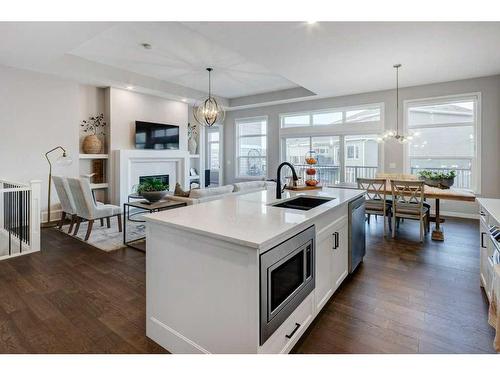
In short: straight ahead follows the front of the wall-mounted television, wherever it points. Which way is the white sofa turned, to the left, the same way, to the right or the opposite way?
the opposite way

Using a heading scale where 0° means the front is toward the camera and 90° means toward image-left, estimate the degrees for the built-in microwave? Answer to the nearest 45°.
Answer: approximately 315°

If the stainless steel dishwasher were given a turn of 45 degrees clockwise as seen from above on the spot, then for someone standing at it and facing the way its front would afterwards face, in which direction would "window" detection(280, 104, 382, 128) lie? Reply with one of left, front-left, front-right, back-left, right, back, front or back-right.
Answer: back-left

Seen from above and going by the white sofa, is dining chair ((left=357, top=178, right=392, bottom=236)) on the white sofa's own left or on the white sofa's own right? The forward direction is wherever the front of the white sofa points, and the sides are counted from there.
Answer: on the white sofa's own right

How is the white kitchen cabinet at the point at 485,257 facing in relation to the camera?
to the viewer's left

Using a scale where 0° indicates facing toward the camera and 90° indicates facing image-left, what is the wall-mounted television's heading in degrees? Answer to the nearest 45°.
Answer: approximately 315°

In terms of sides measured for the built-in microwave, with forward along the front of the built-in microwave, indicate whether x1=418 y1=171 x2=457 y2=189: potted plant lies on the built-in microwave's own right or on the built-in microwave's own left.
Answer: on the built-in microwave's own left

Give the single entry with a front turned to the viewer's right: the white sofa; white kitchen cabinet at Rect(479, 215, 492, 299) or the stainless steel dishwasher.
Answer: the stainless steel dishwasher

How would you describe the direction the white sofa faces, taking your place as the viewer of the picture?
facing away from the viewer and to the left of the viewer

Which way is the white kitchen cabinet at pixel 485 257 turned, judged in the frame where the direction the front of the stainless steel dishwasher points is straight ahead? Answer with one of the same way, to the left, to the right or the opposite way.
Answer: the opposite way

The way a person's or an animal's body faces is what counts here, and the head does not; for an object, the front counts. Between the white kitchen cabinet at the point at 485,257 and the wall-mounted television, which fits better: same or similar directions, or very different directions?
very different directions

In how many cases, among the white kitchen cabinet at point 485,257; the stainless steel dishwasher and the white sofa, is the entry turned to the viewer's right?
1

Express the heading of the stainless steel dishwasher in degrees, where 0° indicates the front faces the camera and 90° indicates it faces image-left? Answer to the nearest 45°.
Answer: approximately 270°
